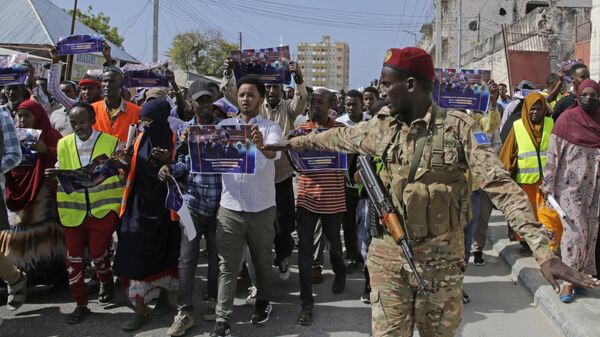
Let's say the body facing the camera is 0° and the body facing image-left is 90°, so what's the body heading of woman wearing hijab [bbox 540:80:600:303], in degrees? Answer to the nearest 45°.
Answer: approximately 0°

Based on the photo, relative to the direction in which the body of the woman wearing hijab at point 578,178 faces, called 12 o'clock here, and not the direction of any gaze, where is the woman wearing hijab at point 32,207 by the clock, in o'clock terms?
the woman wearing hijab at point 32,207 is roughly at 2 o'clock from the woman wearing hijab at point 578,178.

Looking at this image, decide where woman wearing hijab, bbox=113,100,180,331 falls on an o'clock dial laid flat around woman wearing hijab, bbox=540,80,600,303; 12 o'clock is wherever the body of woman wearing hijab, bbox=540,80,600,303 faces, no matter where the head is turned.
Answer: woman wearing hijab, bbox=113,100,180,331 is roughly at 2 o'clock from woman wearing hijab, bbox=540,80,600,303.

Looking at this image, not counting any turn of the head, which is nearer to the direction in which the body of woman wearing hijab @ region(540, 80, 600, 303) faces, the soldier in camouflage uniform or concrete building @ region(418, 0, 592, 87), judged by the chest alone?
the soldier in camouflage uniform

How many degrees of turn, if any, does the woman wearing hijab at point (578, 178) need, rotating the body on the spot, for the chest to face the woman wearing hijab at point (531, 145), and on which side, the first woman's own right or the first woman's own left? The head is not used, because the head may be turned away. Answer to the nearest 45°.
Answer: approximately 135° to the first woman's own right

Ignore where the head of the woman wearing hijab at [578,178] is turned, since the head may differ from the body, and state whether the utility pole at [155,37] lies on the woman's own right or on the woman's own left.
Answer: on the woman's own right

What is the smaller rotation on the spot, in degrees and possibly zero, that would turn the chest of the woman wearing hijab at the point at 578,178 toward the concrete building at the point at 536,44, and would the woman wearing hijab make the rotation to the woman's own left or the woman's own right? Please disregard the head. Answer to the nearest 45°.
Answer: approximately 180°
